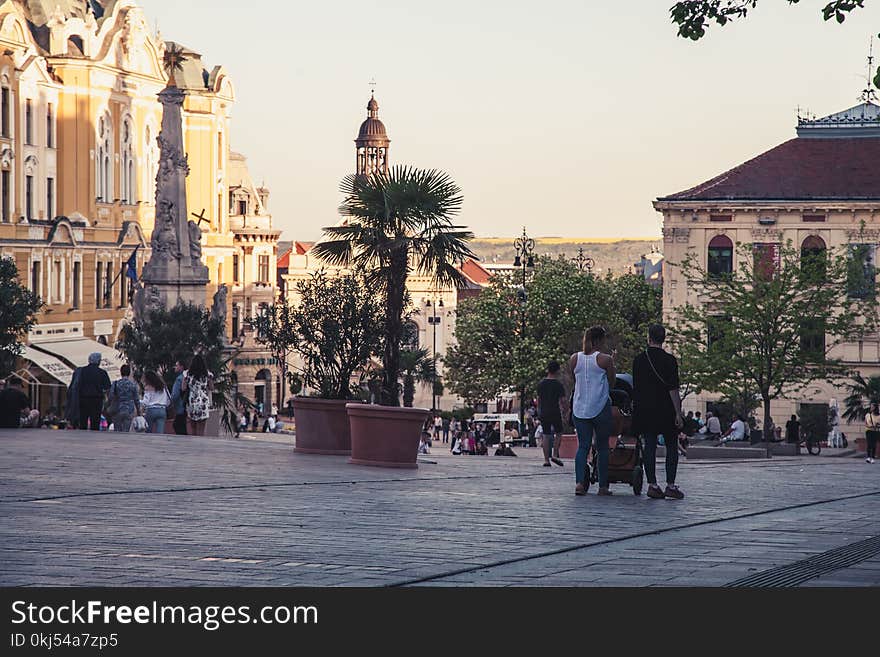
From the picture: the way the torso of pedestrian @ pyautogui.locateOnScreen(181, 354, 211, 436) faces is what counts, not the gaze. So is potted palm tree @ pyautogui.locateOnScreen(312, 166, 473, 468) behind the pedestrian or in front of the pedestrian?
behind

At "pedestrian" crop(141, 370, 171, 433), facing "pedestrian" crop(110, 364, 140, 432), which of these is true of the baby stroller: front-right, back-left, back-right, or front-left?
back-left

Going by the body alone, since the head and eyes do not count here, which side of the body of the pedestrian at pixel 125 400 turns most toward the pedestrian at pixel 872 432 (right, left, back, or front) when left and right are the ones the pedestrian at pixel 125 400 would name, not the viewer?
right

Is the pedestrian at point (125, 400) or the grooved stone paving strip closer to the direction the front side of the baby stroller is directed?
the pedestrian

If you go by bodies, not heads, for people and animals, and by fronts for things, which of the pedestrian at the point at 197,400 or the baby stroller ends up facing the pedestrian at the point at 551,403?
the baby stroller

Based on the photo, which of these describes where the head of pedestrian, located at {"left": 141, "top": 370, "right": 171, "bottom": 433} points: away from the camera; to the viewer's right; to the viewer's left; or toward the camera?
away from the camera

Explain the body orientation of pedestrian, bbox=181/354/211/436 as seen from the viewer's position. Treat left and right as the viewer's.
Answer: facing away from the viewer

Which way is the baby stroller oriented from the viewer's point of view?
away from the camera

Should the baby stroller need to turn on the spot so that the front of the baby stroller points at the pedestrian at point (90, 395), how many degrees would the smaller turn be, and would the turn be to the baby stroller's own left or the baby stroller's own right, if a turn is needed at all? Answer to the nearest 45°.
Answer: approximately 45° to the baby stroller's own left

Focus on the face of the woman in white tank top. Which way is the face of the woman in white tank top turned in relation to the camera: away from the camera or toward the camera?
away from the camera

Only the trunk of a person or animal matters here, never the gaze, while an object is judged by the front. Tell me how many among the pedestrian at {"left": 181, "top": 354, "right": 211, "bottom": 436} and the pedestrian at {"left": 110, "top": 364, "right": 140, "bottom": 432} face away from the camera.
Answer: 2

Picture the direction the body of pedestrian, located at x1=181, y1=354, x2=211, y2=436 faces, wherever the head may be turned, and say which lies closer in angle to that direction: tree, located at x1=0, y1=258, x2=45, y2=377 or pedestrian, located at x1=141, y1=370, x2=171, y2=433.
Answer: the tree

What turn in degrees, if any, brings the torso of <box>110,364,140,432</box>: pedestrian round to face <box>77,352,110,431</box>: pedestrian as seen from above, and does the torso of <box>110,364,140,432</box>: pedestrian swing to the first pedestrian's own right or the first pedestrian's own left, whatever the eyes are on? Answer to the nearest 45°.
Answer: approximately 90° to the first pedestrian's own left

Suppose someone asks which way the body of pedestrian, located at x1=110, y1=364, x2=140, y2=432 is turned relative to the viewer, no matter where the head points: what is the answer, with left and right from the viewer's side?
facing away from the viewer
